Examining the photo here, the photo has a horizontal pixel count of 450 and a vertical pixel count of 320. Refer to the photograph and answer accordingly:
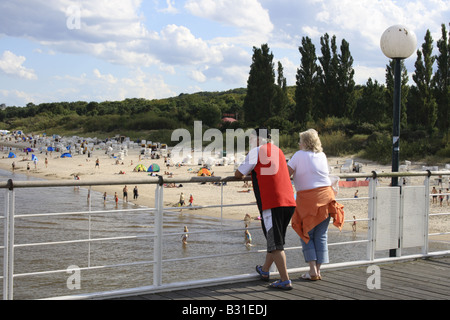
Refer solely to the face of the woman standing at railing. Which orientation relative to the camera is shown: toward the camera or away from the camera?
away from the camera

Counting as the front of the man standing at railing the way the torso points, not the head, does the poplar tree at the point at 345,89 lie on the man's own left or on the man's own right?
on the man's own right

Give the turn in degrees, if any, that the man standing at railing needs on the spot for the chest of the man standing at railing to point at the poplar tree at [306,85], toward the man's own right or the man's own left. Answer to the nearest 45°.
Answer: approximately 45° to the man's own right

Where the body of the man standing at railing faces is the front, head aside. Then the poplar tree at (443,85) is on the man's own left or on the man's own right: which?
on the man's own right

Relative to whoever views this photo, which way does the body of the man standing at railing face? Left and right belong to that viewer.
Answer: facing away from the viewer and to the left of the viewer

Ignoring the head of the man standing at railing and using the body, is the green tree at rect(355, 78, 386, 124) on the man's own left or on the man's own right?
on the man's own right

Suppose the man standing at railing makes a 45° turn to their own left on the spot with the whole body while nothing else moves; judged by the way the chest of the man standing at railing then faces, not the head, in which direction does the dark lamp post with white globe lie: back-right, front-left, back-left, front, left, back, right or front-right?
back-right
